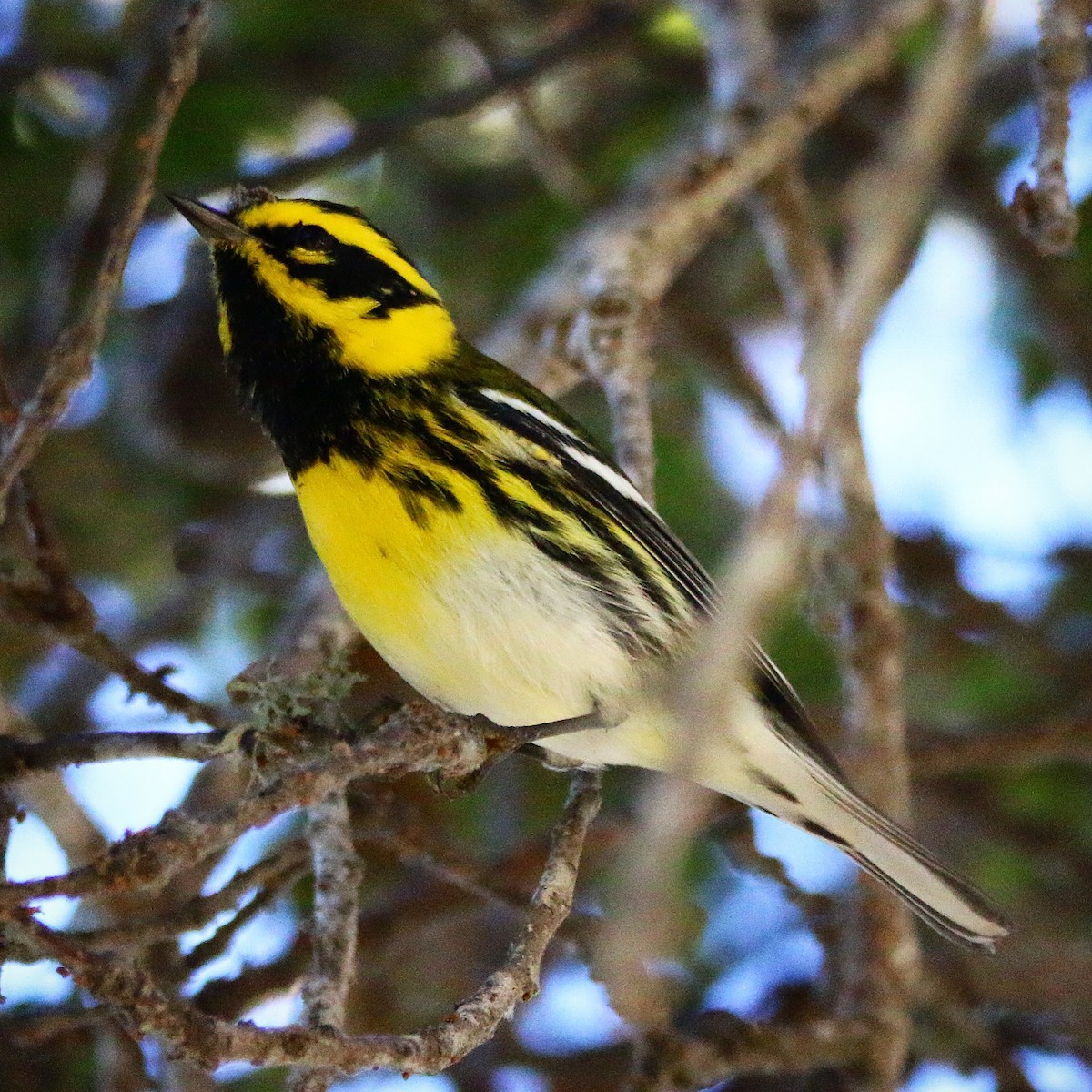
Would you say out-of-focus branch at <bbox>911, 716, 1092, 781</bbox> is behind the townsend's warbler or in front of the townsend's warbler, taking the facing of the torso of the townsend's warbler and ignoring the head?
behind

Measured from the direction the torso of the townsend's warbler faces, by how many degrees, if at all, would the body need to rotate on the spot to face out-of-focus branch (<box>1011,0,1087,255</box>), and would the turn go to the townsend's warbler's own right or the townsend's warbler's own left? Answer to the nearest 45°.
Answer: approximately 135° to the townsend's warbler's own left

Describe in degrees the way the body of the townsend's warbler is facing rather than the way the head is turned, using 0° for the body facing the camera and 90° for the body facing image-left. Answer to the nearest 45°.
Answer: approximately 90°
